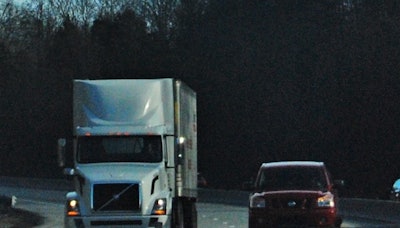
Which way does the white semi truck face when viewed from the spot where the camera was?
facing the viewer

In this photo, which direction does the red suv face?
toward the camera
